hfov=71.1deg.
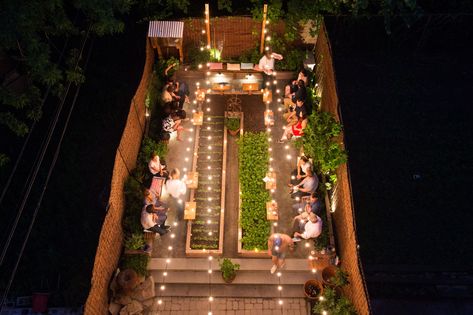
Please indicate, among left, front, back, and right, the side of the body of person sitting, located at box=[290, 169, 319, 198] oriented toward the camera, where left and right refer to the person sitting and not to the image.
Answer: left

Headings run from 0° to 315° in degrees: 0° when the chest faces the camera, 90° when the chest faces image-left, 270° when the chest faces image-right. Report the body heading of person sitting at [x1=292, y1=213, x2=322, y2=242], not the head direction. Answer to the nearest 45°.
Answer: approximately 90°

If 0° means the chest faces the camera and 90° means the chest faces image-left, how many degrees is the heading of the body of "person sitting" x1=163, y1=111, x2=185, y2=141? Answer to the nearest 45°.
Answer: approximately 270°
